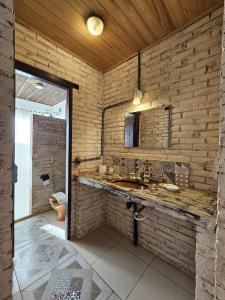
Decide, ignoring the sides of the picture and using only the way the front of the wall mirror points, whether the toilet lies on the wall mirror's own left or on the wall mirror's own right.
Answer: on the wall mirror's own right

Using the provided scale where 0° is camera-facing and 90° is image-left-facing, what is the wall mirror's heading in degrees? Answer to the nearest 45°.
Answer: approximately 45°

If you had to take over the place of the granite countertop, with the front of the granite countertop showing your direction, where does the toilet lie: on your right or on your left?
on your right

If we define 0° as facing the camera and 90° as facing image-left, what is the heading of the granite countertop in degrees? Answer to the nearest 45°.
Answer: approximately 45°
